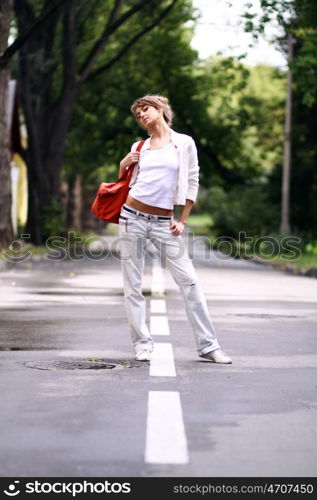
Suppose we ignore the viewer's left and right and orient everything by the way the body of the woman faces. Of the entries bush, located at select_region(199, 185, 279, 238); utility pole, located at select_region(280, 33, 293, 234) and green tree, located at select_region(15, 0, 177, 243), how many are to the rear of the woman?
3

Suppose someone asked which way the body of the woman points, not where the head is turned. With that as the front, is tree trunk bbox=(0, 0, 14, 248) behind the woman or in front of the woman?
behind

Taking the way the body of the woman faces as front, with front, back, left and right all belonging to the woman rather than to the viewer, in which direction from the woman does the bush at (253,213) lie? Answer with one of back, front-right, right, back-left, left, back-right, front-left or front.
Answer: back

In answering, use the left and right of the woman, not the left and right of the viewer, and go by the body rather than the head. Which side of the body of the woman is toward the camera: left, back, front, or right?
front

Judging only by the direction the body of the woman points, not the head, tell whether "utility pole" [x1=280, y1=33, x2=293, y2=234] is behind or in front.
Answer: behind

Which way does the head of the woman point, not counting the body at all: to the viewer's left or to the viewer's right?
to the viewer's left
